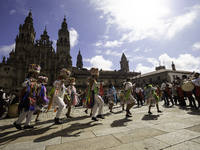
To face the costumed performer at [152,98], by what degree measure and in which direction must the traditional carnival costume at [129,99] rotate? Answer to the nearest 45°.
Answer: approximately 45° to its left

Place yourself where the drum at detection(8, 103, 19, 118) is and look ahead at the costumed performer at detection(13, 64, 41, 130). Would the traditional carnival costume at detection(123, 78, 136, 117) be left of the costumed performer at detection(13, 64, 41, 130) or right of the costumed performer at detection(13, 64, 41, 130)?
left
